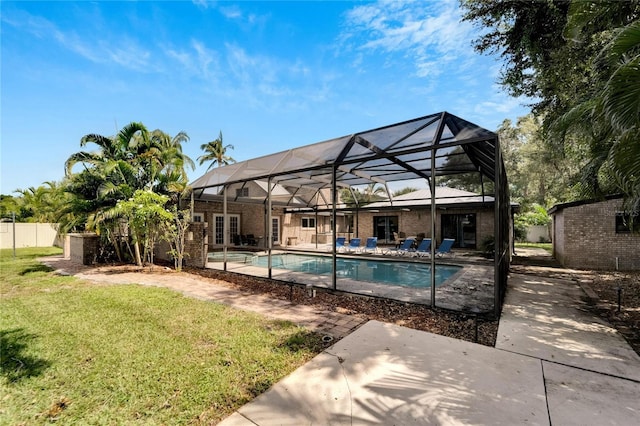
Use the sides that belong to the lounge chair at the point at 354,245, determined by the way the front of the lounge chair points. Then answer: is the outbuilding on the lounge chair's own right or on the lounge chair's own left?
on the lounge chair's own left

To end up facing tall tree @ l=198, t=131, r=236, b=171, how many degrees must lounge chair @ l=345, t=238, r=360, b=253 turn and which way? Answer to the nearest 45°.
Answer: approximately 90° to its right

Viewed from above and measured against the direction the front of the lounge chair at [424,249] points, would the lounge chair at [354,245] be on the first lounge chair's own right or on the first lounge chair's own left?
on the first lounge chair's own right

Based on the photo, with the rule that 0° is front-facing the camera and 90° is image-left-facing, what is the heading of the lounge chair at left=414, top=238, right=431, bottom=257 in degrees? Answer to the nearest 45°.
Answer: approximately 45°

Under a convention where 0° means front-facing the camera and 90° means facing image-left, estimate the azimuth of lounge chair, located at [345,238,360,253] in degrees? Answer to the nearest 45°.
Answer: approximately 45°

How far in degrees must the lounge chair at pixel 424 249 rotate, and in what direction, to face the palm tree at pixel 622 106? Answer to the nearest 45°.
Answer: approximately 45° to its left

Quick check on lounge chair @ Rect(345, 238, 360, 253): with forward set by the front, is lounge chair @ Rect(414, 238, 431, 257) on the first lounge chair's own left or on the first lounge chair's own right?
on the first lounge chair's own left
